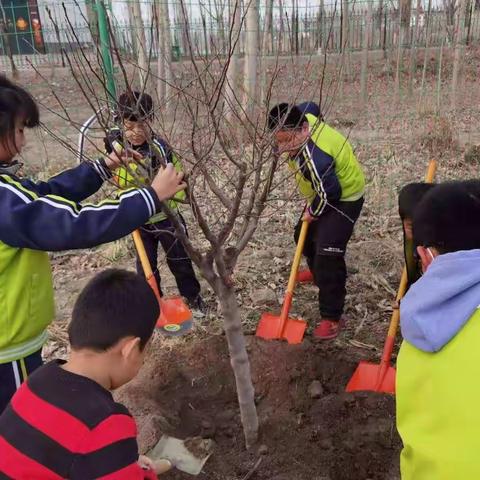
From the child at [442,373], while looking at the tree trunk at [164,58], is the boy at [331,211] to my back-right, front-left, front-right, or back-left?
front-right

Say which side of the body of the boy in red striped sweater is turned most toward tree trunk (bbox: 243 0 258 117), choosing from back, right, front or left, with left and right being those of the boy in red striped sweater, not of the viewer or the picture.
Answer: front

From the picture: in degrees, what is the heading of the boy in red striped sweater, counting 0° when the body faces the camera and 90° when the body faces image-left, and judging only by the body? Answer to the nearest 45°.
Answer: approximately 225°

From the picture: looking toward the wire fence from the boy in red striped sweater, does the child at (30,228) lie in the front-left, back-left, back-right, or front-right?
front-left

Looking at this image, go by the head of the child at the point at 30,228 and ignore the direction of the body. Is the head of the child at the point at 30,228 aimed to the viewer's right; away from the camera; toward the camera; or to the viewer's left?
to the viewer's right

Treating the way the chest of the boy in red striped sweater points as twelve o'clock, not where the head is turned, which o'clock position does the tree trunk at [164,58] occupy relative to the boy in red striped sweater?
The tree trunk is roughly at 11 o'clock from the boy in red striped sweater.

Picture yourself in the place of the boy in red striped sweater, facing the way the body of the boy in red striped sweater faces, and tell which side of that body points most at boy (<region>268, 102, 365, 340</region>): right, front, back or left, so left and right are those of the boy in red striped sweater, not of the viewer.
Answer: front

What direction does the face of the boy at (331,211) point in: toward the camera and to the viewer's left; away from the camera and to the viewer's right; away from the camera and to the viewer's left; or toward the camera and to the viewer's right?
toward the camera and to the viewer's left

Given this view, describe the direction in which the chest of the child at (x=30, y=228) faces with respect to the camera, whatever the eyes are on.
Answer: to the viewer's right

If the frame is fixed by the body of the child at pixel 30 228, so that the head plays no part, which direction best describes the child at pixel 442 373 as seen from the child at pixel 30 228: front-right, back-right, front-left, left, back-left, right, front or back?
front-right

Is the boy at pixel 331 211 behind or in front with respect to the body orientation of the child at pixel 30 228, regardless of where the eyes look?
in front

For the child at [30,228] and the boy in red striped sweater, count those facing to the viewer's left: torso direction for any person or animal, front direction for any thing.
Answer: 0

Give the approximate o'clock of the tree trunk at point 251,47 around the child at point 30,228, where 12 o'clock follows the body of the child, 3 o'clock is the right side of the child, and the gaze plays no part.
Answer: The tree trunk is roughly at 10 o'clock from the child.

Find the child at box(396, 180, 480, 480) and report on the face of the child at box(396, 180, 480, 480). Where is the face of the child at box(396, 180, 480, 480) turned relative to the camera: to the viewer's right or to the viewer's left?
to the viewer's left

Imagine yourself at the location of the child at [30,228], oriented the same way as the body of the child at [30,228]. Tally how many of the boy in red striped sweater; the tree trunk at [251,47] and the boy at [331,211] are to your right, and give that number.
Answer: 1
